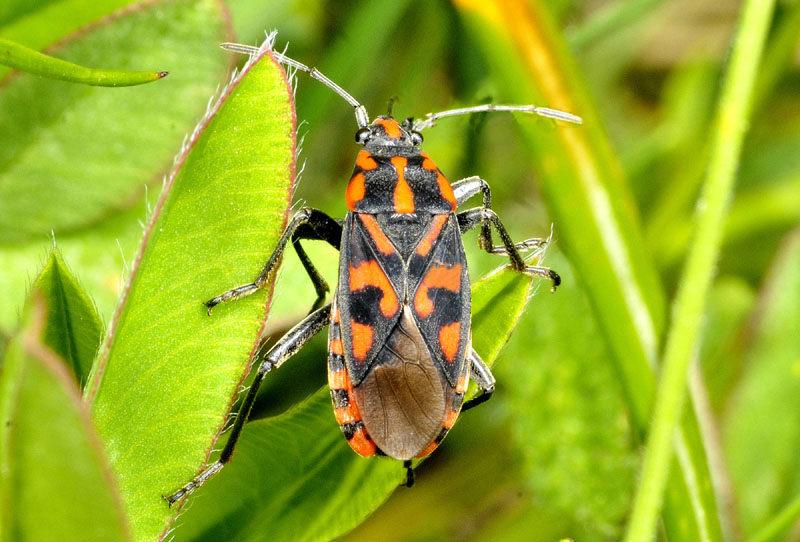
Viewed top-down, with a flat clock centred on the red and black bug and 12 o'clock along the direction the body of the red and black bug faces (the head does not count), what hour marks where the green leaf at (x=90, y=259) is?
The green leaf is roughly at 10 o'clock from the red and black bug.

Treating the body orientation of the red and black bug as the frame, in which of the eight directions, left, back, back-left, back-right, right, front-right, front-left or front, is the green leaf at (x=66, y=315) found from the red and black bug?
back-left

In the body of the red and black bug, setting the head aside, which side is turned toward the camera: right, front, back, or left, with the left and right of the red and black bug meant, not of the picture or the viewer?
back

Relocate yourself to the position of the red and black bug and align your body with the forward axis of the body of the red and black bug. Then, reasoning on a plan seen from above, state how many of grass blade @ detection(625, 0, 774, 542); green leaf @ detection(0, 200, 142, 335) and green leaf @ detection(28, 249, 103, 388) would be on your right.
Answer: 1
